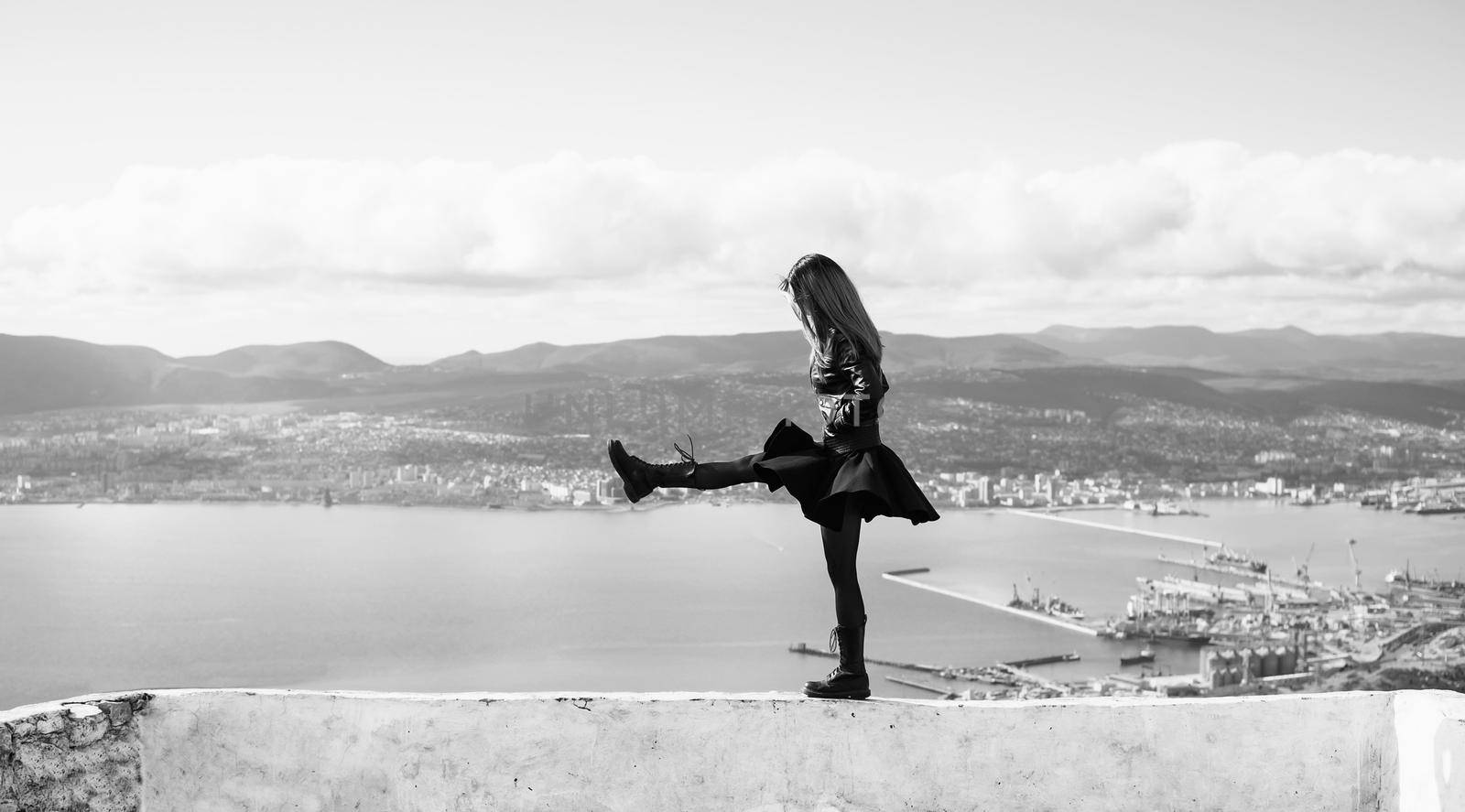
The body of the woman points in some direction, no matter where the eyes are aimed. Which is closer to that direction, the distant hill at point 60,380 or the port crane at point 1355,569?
the distant hill

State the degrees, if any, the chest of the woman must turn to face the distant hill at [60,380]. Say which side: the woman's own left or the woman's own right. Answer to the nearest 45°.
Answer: approximately 45° to the woman's own right

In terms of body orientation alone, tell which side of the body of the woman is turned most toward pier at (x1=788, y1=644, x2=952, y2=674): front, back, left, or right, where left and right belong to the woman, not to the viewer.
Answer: right

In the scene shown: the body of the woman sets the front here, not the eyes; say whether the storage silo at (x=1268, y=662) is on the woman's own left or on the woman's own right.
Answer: on the woman's own right

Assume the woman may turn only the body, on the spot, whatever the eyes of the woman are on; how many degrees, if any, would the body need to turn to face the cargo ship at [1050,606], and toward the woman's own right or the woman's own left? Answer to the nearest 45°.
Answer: approximately 90° to the woman's own right

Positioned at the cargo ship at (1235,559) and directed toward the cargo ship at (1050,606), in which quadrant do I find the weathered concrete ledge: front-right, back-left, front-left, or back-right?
front-left

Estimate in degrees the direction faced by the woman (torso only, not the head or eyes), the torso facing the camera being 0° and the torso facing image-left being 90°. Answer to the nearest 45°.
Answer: approximately 90°

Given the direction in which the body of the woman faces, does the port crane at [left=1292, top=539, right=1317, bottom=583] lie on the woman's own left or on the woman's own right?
on the woman's own right

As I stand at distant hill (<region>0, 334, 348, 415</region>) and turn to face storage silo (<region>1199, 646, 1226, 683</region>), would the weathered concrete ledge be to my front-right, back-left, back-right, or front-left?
front-right

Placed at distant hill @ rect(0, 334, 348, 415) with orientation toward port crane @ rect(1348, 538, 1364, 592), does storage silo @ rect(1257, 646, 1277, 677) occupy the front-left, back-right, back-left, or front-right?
front-right

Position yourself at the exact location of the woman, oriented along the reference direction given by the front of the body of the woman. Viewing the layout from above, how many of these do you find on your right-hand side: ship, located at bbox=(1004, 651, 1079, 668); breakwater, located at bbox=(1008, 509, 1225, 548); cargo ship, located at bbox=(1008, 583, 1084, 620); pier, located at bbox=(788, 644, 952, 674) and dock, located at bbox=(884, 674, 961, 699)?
5

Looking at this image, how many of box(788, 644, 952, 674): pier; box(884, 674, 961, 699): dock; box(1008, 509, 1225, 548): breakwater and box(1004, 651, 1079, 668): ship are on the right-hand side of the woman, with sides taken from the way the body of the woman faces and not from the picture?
4

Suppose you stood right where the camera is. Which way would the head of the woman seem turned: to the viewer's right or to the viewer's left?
to the viewer's left

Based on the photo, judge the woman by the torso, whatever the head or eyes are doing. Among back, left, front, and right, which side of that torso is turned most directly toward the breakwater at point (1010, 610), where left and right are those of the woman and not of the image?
right

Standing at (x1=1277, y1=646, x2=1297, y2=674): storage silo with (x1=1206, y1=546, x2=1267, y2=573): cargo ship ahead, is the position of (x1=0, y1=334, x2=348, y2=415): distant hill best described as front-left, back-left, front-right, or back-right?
front-left
